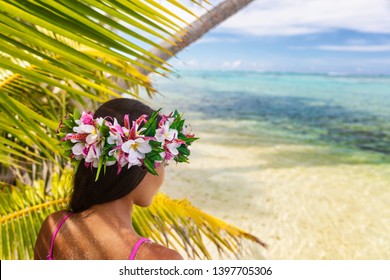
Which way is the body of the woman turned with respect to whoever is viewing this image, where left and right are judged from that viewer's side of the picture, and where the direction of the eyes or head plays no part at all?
facing away from the viewer and to the right of the viewer

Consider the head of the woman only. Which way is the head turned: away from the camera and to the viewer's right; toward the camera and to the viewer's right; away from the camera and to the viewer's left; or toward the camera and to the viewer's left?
away from the camera and to the viewer's right
